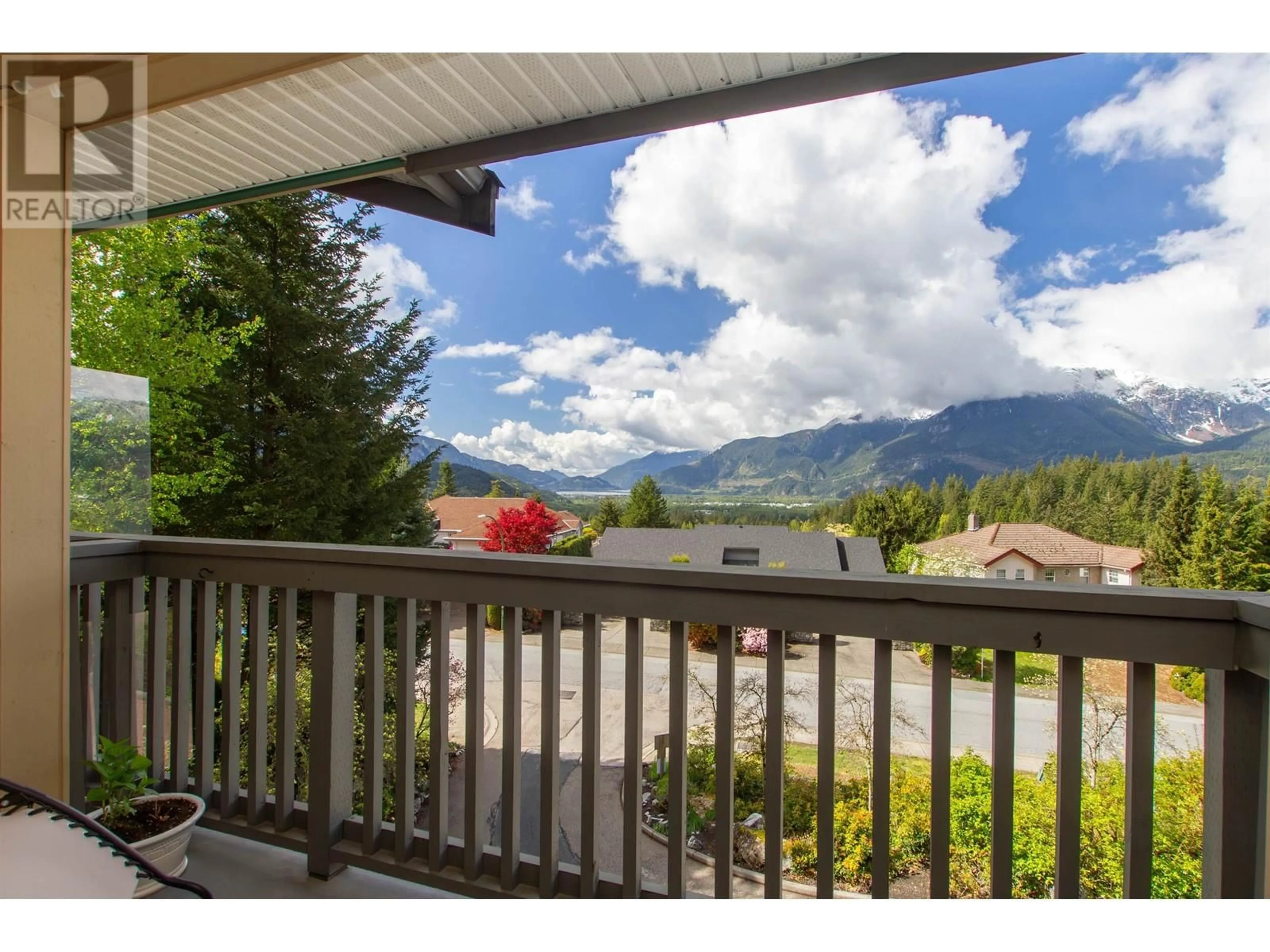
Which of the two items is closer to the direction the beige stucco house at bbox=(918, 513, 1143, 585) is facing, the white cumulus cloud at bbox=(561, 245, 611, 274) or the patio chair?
the patio chair

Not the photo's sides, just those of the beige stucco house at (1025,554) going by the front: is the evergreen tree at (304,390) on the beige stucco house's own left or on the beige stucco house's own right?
on the beige stucco house's own right

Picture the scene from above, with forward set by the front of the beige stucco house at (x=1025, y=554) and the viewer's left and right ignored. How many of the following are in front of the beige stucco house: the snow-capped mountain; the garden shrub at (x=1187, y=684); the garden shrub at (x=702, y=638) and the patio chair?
3

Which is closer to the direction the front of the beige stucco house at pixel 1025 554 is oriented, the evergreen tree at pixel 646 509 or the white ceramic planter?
the white ceramic planter

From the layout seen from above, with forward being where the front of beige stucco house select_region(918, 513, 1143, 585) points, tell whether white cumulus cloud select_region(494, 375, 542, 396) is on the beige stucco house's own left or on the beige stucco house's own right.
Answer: on the beige stucco house's own right

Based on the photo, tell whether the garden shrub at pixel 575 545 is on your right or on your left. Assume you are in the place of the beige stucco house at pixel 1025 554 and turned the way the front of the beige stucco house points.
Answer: on your right

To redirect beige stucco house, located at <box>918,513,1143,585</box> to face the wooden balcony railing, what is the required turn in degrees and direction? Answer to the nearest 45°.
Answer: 0° — it already faces it

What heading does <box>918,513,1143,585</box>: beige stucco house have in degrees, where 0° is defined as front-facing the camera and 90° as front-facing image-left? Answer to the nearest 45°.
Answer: approximately 0°

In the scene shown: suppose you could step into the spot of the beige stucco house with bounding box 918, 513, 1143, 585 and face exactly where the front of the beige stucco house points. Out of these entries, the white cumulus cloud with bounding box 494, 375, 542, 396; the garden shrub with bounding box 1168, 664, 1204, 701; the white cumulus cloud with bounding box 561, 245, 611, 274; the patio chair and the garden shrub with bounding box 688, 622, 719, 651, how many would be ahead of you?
3

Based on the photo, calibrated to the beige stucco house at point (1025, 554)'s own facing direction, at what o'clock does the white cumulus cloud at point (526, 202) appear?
The white cumulus cloud is roughly at 4 o'clock from the beige stucco house.

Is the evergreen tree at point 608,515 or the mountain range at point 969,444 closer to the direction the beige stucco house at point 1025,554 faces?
the evergreen tree
